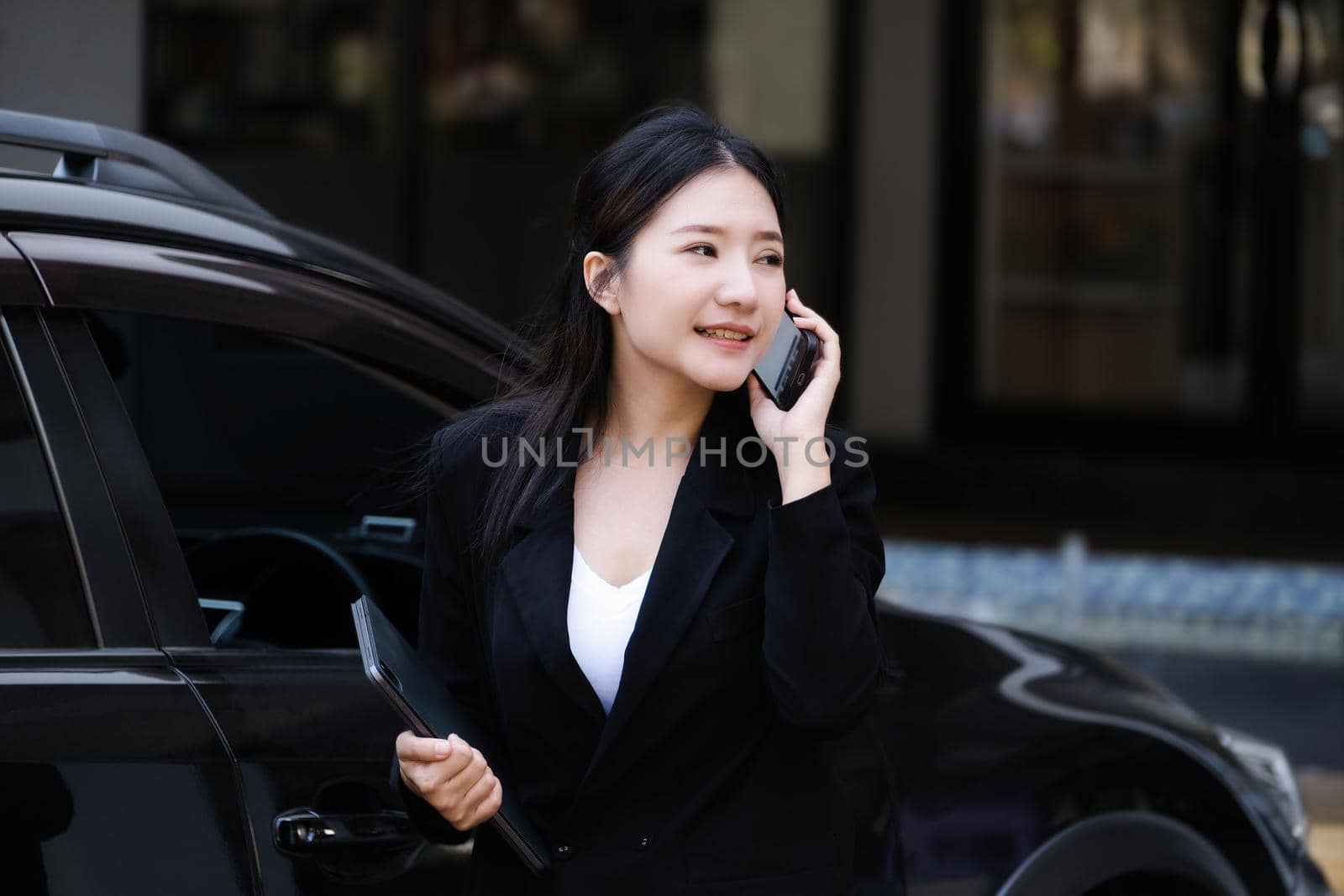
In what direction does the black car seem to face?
to the viewer's right

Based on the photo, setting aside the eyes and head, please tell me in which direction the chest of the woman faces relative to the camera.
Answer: toward the camera

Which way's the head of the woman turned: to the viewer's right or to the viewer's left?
to the viewer's right

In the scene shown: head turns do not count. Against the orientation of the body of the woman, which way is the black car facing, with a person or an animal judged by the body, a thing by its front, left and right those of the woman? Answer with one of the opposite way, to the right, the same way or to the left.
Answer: to the left
